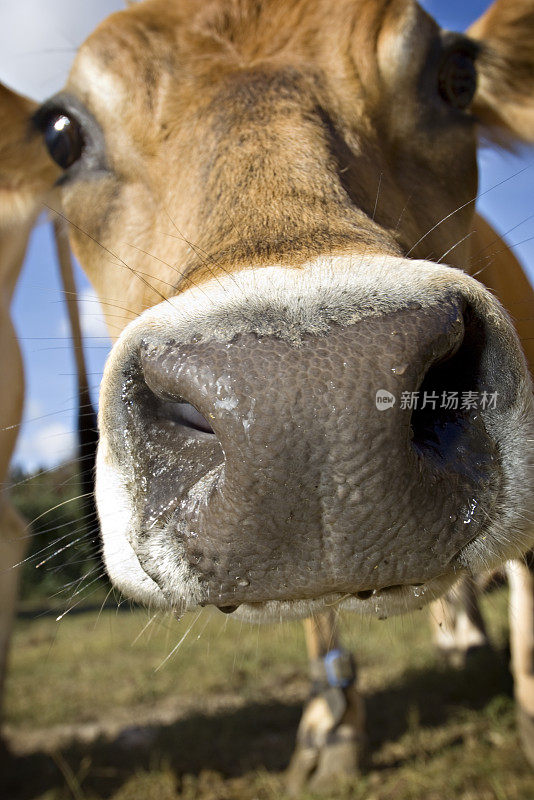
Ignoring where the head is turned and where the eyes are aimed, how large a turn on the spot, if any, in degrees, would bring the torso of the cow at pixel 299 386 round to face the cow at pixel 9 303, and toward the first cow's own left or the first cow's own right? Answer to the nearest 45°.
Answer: approximately 135° to the first cow's own right

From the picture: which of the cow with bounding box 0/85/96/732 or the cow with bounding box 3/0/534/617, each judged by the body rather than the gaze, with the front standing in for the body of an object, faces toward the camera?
the cow with bounding box 3/0/534/617

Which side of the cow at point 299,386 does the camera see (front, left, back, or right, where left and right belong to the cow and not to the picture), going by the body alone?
front
